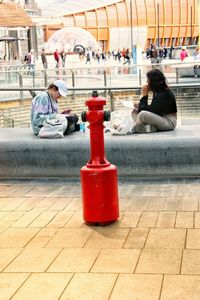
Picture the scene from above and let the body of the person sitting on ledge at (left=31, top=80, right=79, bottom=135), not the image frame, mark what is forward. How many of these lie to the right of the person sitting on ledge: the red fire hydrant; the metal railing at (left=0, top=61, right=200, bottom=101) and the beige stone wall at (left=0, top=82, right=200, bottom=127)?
1

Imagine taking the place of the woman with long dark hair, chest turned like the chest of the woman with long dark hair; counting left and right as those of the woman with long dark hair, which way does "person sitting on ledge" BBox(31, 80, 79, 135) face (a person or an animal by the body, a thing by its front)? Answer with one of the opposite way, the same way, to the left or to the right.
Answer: the opposite way

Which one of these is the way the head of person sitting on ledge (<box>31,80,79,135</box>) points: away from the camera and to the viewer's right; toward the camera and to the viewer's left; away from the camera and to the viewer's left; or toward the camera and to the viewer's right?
toward the camera and to the viewer's right

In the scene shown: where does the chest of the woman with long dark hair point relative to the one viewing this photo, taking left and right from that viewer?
facing to the left of the viewer

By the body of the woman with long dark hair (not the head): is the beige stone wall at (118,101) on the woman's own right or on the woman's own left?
on the woman's own right

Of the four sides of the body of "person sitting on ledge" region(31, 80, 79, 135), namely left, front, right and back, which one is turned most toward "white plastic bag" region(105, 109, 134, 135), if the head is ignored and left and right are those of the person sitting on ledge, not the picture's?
front

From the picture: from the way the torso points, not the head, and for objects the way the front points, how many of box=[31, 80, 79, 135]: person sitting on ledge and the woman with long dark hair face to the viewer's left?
1

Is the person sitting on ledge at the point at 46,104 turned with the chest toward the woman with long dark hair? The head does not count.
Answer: yes

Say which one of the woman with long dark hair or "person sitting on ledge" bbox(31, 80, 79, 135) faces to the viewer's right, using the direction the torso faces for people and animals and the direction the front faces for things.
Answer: the person sitting on ledge

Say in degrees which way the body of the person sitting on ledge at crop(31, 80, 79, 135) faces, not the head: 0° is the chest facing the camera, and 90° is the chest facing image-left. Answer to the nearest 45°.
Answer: approximately 270°

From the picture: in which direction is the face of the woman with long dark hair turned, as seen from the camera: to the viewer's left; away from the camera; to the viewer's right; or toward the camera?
to the viewer's left
